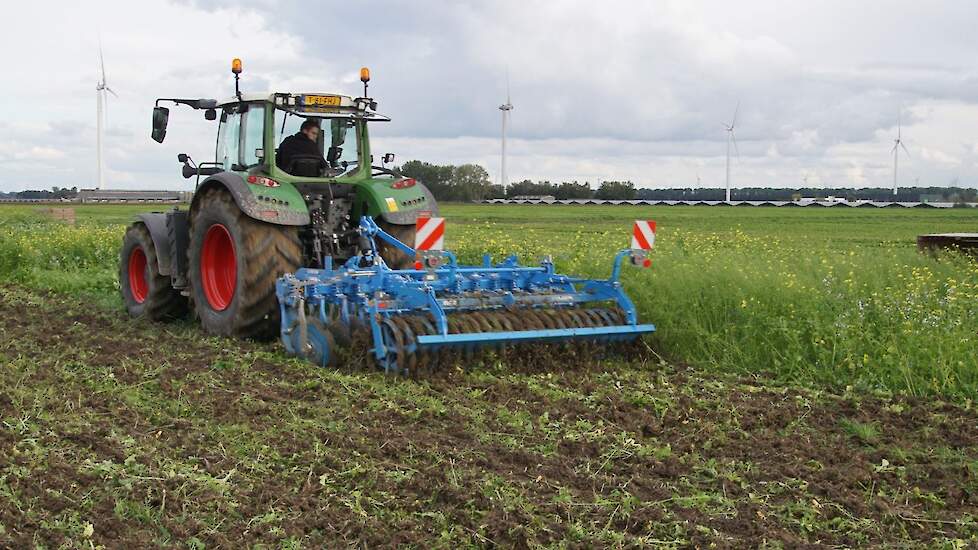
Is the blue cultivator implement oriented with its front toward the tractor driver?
yes

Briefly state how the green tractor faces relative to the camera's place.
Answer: facing away from the viewer and to the left of the viewer

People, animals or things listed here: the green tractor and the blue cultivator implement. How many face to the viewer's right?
0

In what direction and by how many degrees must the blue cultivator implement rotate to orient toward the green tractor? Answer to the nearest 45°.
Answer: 0° — it already faces it

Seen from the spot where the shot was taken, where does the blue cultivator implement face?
facing away from the viewer and to the left of the viewer

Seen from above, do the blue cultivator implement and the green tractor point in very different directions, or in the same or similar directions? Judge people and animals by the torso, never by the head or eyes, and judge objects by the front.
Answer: same or similar directions

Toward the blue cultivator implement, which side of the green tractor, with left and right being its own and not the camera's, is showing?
back
